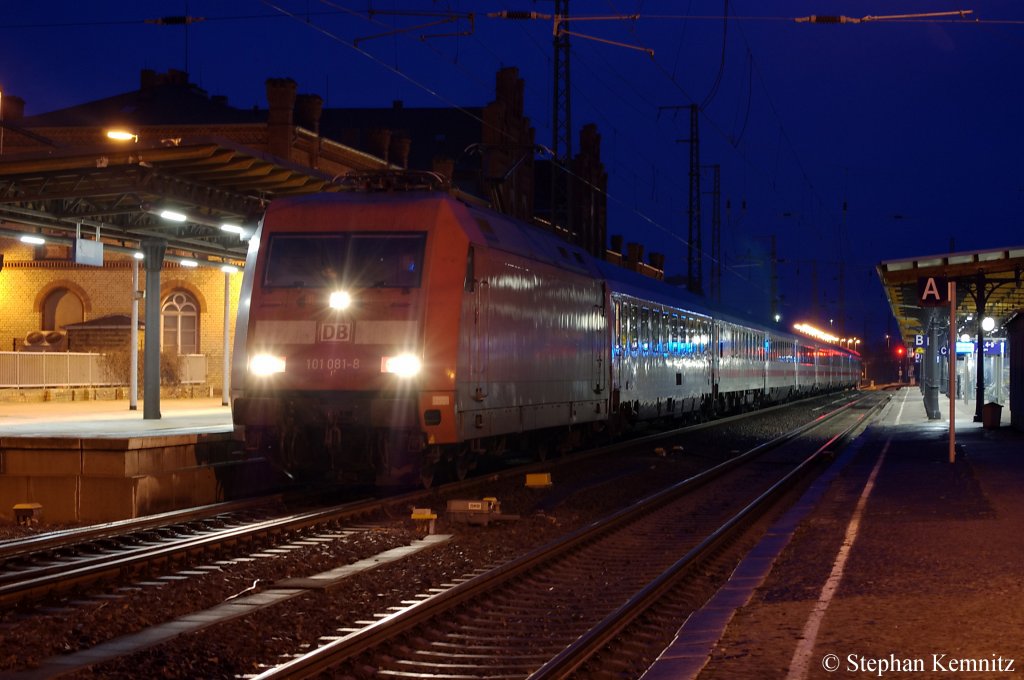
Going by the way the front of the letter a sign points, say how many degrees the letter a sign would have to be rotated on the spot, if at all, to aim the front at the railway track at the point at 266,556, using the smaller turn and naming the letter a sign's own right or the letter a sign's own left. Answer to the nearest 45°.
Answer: approximately 45° to the letter a sign's own right

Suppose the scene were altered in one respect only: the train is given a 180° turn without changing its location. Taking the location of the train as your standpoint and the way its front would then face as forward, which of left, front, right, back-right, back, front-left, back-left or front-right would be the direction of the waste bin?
front

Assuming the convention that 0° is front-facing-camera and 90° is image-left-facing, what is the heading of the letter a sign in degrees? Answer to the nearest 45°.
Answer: approximately 0°

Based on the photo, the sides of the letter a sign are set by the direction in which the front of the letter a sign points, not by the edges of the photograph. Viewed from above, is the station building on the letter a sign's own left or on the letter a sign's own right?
on the letter a sign's own right

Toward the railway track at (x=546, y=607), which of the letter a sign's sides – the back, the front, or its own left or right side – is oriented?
front

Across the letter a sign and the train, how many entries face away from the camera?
0

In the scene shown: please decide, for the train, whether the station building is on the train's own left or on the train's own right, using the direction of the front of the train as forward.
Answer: on the train's own right

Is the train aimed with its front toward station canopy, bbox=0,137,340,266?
no

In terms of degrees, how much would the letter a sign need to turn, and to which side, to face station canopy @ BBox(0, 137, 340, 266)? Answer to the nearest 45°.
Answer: approximately 45° to its right

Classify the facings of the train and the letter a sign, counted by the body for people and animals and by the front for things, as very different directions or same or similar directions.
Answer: same or similar directions

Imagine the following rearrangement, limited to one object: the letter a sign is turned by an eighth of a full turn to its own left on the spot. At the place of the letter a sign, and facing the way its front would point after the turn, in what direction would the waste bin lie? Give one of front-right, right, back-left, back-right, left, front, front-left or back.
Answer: back-left

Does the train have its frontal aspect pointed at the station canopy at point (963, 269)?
no

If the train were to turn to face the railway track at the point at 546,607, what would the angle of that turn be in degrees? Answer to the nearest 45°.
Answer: approximately 45° to its left

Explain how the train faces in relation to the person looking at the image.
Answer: facing the viewer and to the left of the viewer

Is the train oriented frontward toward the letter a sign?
no
